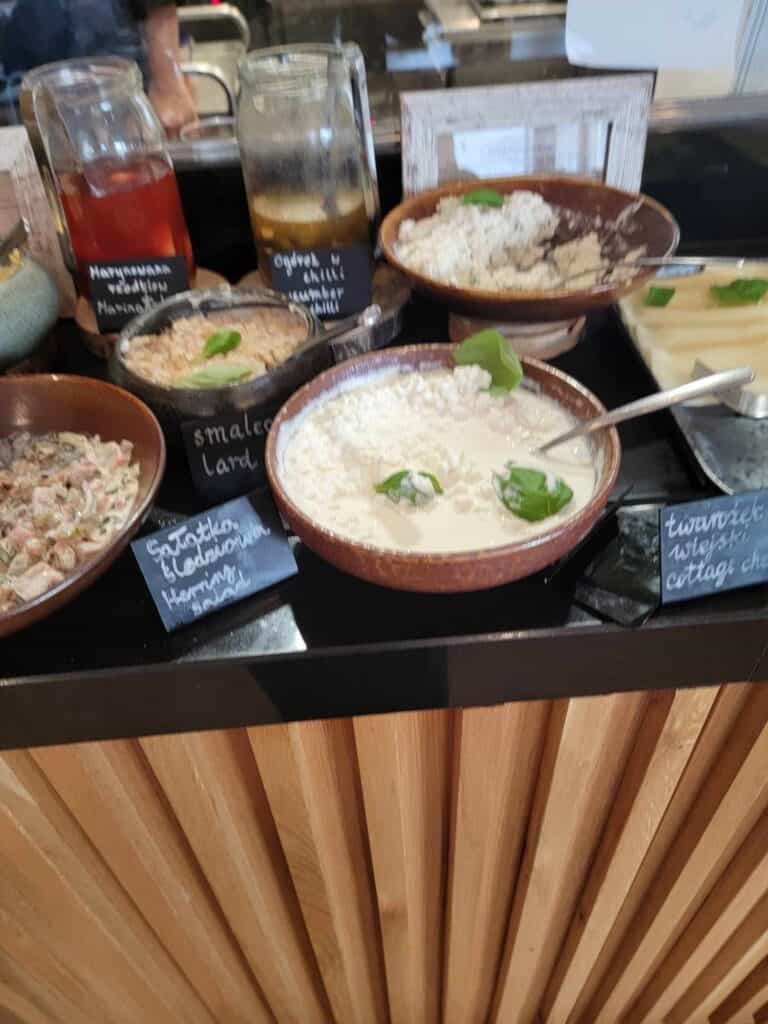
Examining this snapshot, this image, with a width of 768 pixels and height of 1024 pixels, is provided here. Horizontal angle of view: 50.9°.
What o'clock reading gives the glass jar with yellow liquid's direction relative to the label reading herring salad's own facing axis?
The glass jar with yellow liquid is roughly at 7 o'clock from the label reading herring salad.

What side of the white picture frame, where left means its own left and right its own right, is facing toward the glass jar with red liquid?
right

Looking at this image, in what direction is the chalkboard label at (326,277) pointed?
toward the camera

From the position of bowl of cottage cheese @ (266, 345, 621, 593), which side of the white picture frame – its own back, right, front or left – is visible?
front

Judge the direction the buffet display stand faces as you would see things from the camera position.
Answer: facing the viewer

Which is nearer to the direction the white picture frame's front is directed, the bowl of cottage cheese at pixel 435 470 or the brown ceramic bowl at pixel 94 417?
the bowl of cottage cheese
